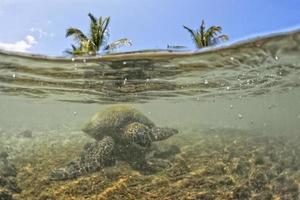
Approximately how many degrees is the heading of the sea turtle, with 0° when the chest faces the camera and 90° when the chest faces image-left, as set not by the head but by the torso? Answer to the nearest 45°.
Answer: approximately 315°
